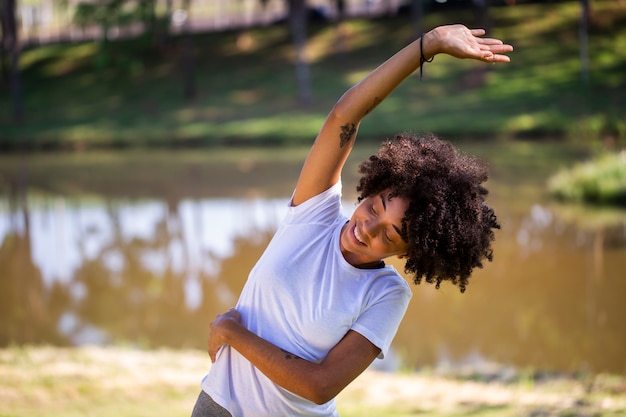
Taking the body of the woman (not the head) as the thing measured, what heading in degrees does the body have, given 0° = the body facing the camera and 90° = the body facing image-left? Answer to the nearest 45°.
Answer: approximately 0°

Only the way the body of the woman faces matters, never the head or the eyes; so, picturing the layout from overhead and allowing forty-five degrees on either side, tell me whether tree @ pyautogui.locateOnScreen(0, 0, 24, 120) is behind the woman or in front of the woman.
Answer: behind
